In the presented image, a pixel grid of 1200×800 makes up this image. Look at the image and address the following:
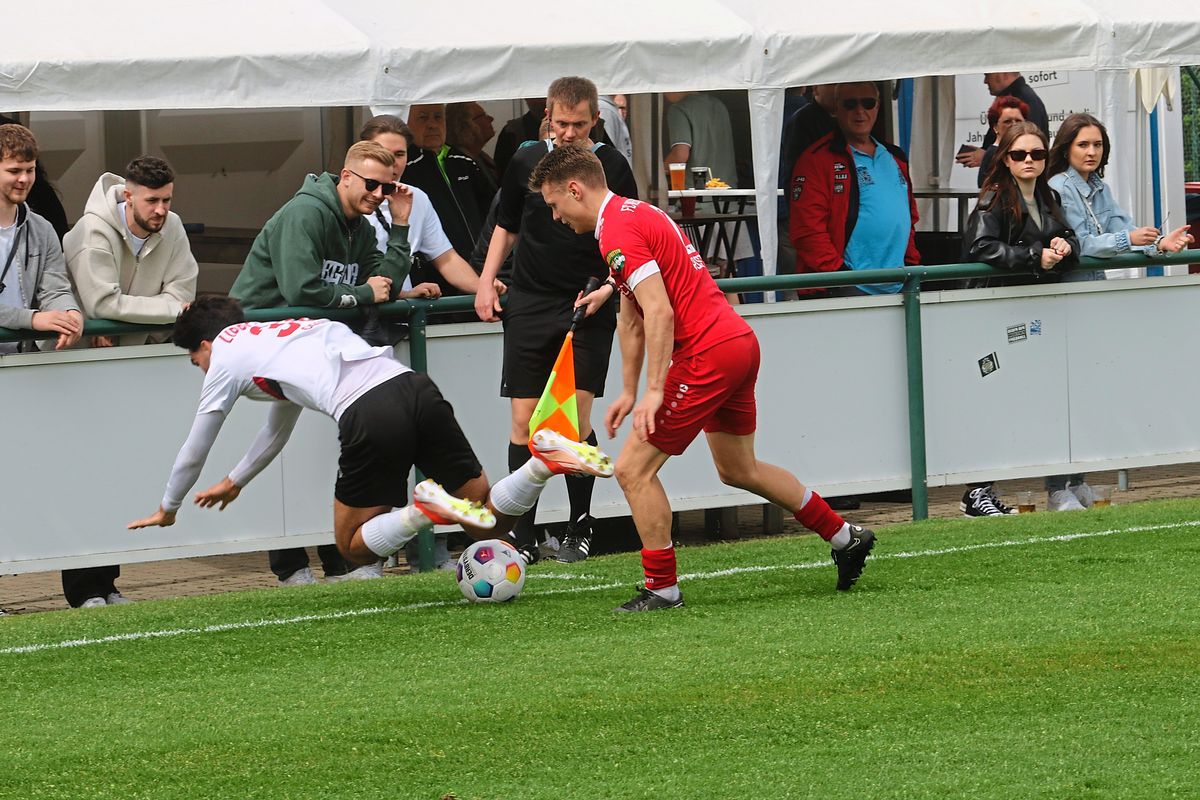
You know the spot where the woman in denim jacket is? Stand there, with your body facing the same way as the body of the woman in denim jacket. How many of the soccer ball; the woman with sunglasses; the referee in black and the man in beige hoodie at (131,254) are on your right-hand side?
4

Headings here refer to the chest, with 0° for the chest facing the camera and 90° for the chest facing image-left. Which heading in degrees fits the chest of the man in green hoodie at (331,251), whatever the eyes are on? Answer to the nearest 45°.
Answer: approximately 315°

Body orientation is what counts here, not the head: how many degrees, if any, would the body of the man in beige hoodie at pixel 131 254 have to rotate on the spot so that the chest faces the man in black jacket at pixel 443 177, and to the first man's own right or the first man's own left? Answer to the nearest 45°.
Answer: approximately 90° to the first man's own left

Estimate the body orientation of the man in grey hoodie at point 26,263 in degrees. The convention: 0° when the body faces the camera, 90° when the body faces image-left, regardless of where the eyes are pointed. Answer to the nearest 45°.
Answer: approximately 315°

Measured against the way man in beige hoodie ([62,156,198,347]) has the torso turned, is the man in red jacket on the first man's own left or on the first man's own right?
on the first man's own left

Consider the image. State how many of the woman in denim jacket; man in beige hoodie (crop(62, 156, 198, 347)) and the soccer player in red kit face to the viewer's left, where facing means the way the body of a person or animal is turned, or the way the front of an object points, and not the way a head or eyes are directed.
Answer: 1

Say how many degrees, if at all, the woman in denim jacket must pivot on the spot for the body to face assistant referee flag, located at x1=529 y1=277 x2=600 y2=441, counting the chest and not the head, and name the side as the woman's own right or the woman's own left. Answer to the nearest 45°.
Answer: approximately 90° to the woman's own right

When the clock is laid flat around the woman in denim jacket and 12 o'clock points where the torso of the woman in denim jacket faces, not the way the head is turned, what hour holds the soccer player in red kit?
The soccer player in red kit is roughly at 2 o'clock from the woman in denim jacket.

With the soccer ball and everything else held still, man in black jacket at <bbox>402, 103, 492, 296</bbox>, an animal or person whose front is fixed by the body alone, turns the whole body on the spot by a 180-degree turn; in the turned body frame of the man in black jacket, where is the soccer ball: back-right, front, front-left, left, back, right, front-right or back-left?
back

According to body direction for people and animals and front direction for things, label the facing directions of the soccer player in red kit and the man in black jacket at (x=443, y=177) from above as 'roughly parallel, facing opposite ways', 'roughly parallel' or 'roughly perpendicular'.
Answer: roughly perpendicular

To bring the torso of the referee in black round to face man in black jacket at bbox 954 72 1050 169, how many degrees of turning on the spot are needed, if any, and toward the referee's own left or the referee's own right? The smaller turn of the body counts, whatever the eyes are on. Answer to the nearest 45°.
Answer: approximately 135° to the referee's own left

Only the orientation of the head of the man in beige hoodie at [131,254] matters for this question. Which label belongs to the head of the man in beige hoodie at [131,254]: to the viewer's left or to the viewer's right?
to the viewer's right

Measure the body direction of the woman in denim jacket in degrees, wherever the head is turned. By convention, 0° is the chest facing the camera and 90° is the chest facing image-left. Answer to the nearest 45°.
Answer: approximately 315°

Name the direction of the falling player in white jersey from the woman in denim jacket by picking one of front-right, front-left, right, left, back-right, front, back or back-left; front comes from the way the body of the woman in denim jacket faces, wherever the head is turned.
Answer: right

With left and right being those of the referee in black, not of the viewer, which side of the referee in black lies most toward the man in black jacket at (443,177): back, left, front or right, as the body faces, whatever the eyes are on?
back

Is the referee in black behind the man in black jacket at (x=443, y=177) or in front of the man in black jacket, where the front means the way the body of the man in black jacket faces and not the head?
in front
